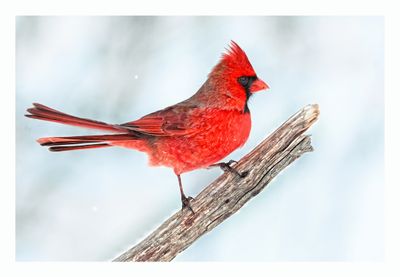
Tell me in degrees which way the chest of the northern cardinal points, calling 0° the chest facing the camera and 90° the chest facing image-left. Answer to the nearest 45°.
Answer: approximately 270°
